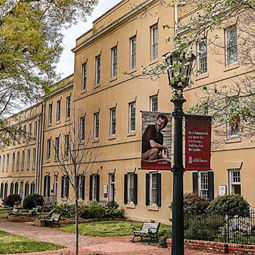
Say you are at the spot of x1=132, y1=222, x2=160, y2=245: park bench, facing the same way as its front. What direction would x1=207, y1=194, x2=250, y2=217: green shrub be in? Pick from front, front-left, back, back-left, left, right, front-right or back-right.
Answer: back-left

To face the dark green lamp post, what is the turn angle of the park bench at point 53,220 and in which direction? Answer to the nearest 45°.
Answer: approximately 45° to its left

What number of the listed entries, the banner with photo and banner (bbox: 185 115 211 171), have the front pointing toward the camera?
2

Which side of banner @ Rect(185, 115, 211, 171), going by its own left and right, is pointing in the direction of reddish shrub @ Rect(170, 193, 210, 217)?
back

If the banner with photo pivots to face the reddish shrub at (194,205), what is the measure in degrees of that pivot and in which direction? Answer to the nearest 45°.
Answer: approximately 180°

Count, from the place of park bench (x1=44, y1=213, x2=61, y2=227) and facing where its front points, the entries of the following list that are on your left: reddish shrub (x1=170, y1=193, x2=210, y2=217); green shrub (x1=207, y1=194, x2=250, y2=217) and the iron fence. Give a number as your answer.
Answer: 3

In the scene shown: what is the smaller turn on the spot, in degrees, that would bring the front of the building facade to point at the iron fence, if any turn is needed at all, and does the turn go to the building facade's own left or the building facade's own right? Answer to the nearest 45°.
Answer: approximately 45° to the building facade's own left
